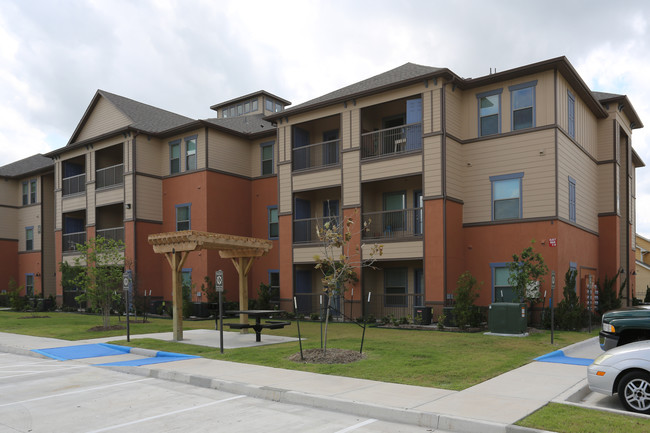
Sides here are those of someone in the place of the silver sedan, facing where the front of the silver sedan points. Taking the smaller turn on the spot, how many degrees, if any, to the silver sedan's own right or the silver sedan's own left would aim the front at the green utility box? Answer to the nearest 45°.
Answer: approximately 90° to the silver sedan's own right

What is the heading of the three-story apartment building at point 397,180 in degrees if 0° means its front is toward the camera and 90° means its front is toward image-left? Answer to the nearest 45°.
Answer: approximately 45°

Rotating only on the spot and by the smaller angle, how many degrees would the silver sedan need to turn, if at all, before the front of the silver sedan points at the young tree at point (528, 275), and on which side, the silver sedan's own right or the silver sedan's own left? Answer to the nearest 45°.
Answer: approximately 90° to the silver sedan's own right

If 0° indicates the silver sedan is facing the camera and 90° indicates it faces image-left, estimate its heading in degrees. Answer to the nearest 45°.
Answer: approximately 90°

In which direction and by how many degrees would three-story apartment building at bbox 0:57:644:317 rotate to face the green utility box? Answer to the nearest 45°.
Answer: approximately 45° to its left
